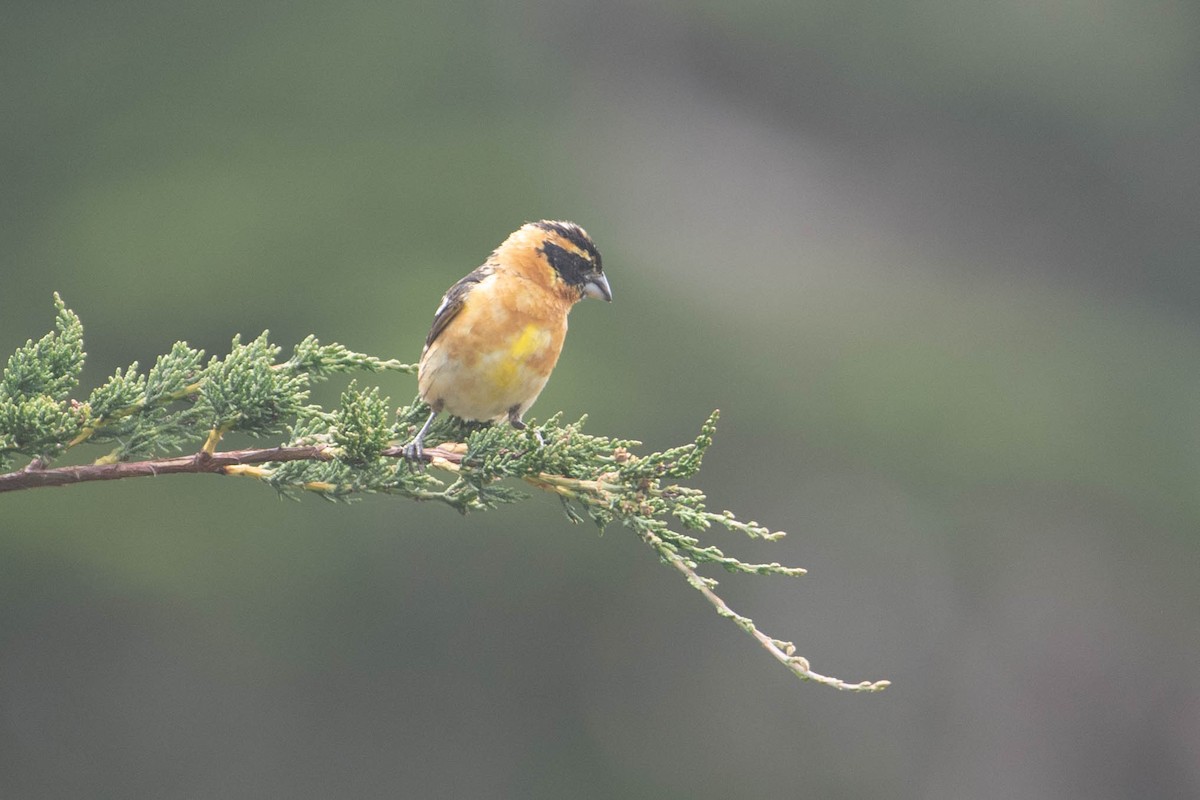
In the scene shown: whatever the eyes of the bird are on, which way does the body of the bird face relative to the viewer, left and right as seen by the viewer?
facing the viewer and to the right of the viewer
